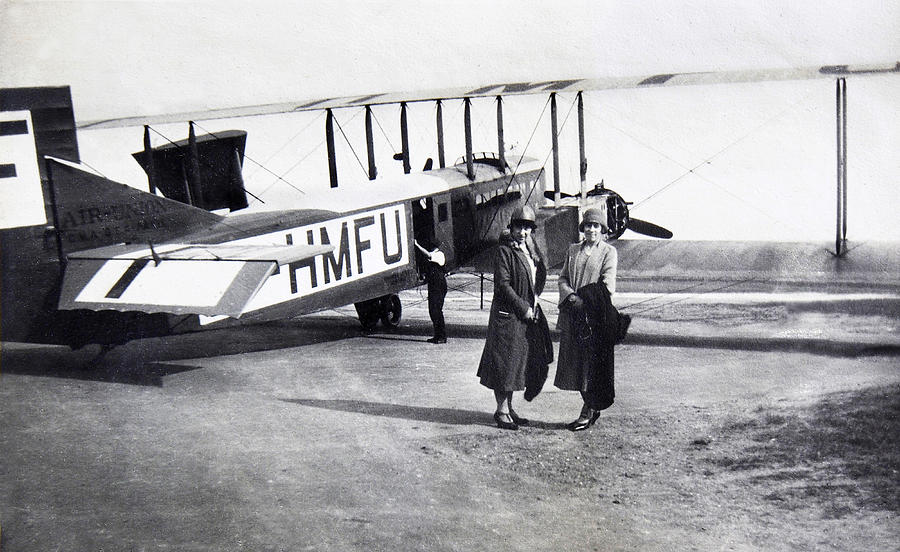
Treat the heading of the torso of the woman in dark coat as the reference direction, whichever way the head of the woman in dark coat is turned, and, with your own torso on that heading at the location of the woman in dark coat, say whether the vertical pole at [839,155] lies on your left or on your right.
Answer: on your left

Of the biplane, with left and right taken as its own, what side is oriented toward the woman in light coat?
right

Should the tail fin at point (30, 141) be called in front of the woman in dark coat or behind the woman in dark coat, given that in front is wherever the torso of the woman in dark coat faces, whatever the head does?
behind

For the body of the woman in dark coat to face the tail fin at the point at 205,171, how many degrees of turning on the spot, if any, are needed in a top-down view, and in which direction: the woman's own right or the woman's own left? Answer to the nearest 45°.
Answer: approximately 180°

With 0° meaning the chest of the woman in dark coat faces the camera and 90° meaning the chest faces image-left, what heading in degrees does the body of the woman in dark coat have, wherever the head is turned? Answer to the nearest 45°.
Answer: approximately 315°

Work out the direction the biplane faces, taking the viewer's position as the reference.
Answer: facing away from the viewer and to the right of the viewer
